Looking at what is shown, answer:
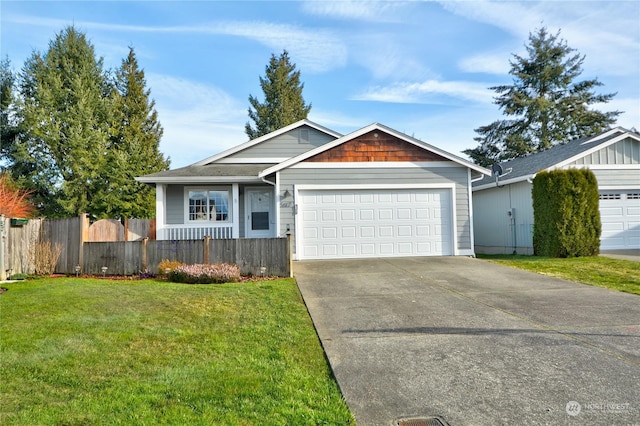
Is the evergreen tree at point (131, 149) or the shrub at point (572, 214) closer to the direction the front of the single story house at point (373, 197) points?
the shrub

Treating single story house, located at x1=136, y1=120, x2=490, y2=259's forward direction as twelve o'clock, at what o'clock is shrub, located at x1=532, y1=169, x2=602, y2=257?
The shrub is roughly at 9 o'clock from the single story house.

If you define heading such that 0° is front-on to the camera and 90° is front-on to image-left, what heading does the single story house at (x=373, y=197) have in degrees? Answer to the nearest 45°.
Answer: approximately 0°

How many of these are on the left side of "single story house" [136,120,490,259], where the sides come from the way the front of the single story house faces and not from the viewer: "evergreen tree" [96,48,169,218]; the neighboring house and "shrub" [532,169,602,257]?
2

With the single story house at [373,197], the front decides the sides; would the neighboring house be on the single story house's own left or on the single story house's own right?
on the single story house's own left

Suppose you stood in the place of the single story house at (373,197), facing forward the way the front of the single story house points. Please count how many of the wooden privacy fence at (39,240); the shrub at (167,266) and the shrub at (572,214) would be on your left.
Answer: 1

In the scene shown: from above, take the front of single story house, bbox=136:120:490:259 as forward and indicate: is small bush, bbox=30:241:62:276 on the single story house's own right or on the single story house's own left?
on the single story house's own right

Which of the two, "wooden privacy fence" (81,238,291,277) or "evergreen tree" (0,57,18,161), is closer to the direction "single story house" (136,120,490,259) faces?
the wooden privacy fence

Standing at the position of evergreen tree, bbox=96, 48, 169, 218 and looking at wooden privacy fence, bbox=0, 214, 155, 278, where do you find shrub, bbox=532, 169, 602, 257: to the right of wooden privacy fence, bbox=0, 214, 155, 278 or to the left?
left

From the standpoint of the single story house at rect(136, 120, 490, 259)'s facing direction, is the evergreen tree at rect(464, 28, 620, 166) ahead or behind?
behind

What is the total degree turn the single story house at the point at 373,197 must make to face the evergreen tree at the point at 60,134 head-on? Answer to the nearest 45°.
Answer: approximately 135° to its right

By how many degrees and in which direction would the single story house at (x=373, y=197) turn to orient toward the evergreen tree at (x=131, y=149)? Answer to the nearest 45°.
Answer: approximately 135° to its right

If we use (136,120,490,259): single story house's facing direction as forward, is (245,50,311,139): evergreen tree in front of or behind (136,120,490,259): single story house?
behind

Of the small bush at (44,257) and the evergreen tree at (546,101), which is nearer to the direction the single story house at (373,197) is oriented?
the small bush

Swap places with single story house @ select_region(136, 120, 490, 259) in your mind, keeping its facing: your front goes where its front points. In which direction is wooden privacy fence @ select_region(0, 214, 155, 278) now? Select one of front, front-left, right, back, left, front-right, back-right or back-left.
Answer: right
